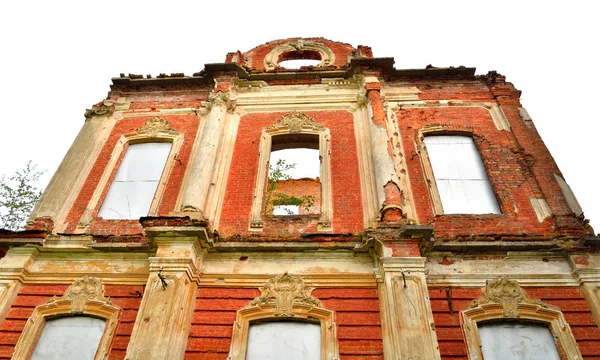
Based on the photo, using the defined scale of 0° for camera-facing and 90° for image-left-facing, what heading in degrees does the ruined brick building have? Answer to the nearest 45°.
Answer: approximately 0°
